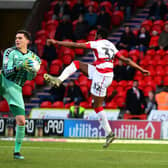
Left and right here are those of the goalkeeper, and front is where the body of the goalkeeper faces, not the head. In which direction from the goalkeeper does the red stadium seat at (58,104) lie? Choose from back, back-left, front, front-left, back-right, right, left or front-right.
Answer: back-left

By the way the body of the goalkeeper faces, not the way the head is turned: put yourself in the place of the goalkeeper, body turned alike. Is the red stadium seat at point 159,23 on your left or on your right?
on your left

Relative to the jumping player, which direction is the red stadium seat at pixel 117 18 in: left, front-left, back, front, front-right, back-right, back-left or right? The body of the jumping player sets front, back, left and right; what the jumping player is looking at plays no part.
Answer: front-right

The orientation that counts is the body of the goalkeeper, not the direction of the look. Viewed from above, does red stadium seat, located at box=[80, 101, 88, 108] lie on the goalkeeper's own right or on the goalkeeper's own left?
on the goalkeeper's own left

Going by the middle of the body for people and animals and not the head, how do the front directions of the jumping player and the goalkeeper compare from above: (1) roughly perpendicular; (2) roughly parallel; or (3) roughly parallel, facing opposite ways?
roughly parallel, facing opposite ways

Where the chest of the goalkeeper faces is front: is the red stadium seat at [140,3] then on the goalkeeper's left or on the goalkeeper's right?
on the goalkeeper's left

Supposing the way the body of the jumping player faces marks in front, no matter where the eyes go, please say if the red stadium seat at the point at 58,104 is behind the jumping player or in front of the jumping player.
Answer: in front

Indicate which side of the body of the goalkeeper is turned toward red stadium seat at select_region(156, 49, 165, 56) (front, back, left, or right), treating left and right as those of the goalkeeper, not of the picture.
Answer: left

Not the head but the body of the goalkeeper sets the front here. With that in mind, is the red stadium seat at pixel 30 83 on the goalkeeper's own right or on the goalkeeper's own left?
on the goalkeeper's own left
